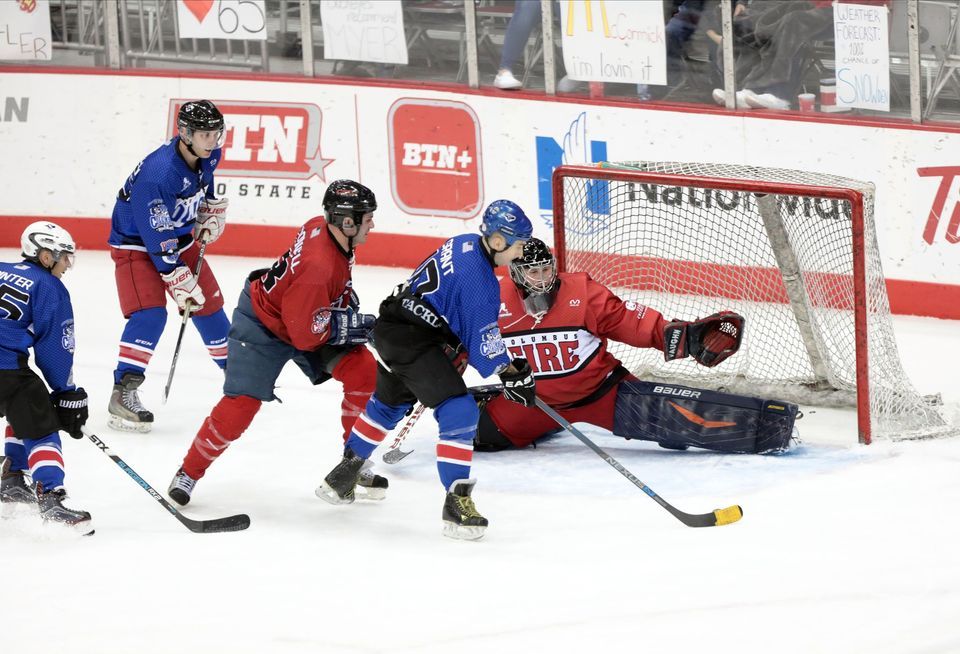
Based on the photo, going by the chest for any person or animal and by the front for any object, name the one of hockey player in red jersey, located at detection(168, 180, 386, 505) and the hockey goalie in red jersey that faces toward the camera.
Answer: the hockey goalie in red jersey

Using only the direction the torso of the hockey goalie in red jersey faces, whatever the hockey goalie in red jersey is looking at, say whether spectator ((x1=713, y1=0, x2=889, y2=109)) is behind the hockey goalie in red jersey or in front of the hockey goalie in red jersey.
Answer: behind

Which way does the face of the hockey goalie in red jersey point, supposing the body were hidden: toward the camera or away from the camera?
toward the camera

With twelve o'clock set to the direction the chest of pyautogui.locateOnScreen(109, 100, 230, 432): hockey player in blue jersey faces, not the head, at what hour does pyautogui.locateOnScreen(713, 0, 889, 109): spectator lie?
The spectator is roughly at 10 o'clock from the hockey player in blue jersey.

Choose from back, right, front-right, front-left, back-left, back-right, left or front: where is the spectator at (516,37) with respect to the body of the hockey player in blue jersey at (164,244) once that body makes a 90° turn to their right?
back

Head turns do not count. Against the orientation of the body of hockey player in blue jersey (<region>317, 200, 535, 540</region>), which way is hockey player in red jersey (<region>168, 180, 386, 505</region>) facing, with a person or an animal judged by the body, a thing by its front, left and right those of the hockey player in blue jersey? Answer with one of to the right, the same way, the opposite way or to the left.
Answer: the same way

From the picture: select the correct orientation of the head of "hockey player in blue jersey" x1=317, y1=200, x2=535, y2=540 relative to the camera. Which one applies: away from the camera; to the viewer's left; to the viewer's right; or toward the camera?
to the viewer's right

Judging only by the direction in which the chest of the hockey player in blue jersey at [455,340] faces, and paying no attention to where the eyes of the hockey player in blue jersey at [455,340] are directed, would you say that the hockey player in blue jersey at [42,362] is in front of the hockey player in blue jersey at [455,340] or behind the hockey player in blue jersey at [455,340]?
behind

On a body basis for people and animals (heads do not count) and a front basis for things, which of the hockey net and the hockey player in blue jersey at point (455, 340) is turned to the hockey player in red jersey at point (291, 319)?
the hockey net

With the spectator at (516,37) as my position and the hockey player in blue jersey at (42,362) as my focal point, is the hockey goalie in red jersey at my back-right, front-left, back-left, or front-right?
front-left

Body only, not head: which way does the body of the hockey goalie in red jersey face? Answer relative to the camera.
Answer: toward the camera

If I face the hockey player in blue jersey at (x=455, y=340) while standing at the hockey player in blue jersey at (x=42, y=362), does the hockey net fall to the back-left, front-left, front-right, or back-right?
front-left

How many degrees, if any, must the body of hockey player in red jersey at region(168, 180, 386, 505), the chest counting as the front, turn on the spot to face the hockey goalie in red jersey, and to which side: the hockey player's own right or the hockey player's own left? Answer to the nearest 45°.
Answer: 0° — they already face them

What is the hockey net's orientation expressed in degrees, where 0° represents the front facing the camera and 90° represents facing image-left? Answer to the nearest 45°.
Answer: approximately 45°

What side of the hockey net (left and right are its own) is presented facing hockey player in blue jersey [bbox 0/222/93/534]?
front

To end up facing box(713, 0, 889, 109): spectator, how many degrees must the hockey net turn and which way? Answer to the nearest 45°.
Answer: approximately 135° to its right

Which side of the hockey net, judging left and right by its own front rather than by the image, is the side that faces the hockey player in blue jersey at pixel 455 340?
front

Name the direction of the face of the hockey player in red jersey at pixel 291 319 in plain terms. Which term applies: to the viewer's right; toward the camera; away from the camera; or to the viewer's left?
to the viewer's right

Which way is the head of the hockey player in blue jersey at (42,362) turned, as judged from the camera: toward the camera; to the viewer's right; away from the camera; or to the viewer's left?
to the viewer's right

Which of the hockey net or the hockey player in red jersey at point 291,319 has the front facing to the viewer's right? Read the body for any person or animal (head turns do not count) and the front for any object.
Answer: the hockey player in red jersey
